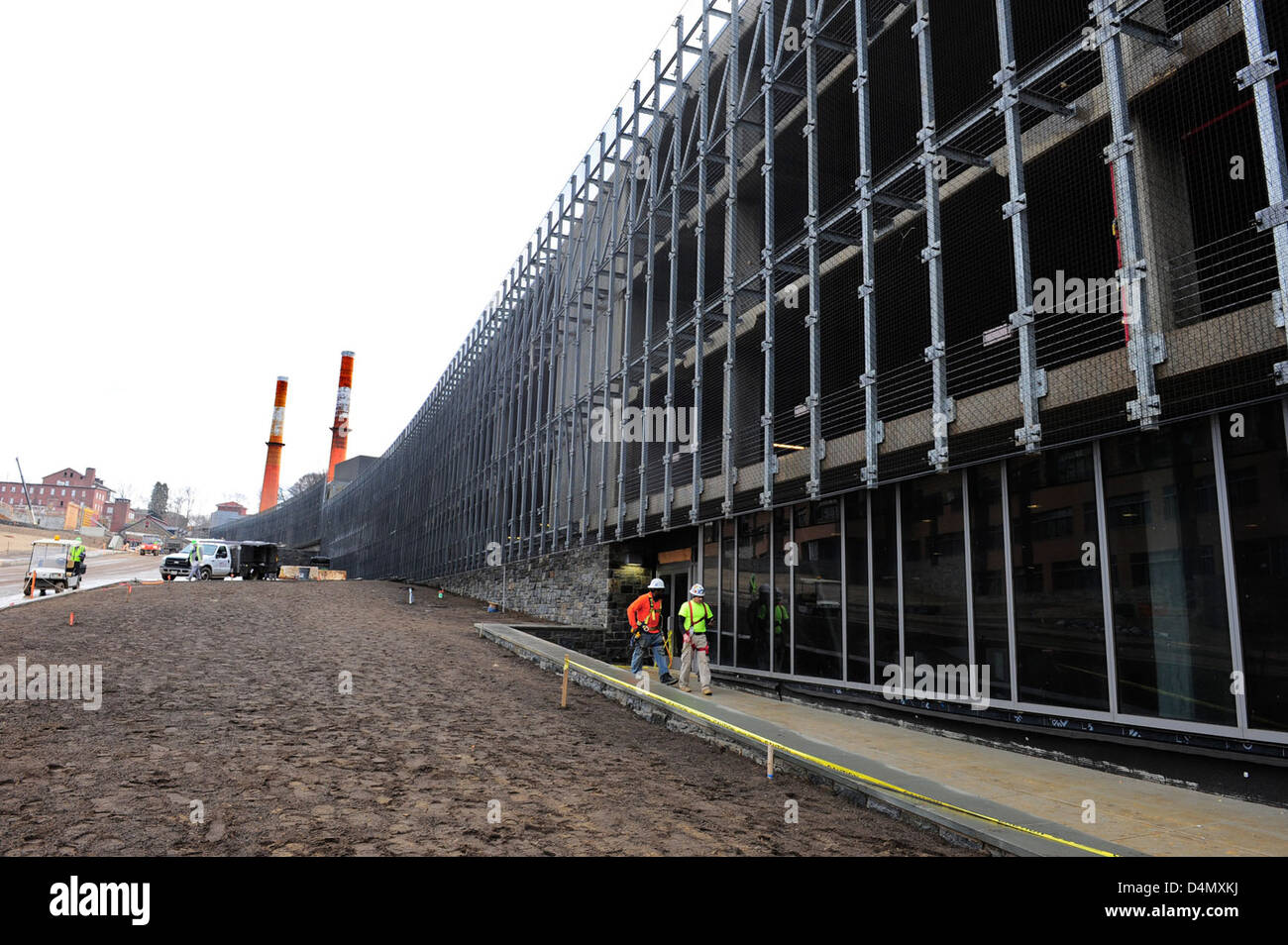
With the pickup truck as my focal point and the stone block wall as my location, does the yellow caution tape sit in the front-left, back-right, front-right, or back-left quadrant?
back-left

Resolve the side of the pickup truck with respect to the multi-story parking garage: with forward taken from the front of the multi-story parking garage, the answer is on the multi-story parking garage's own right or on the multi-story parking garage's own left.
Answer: on the multi-story parking garage's own right

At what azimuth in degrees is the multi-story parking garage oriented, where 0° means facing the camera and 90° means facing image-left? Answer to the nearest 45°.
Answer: approximately 45°

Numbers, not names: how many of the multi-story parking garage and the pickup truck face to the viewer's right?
0
